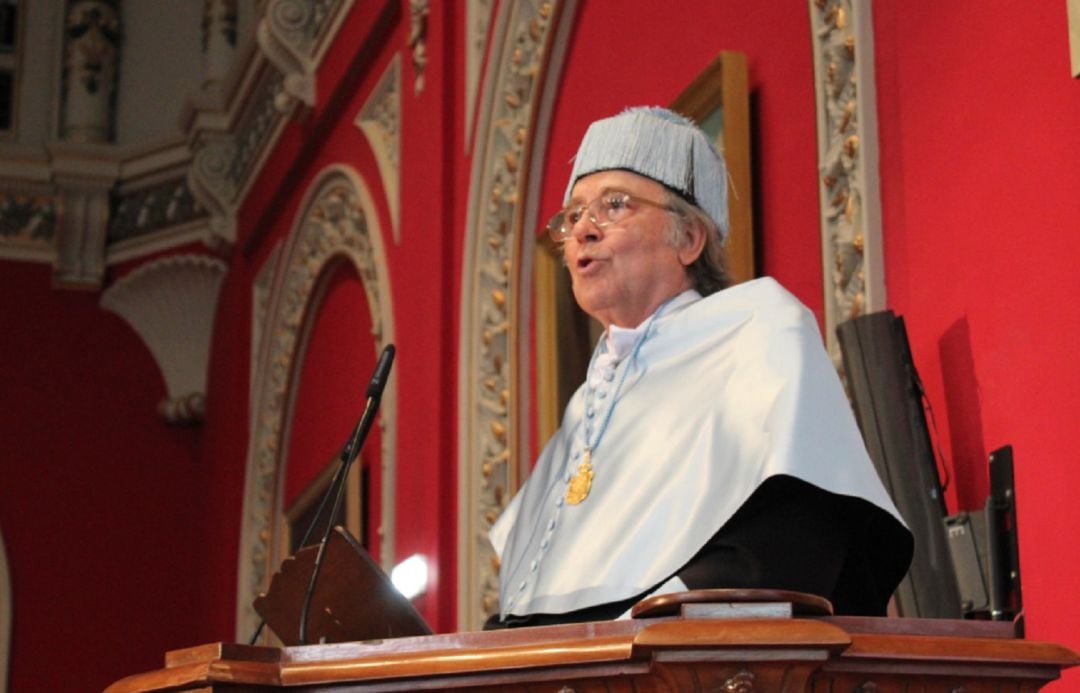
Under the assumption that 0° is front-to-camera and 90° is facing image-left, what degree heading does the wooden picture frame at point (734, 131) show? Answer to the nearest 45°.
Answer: approximately 45°

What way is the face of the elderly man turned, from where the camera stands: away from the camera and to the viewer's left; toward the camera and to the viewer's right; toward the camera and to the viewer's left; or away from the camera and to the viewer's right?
toward the camera and to the viewer's left

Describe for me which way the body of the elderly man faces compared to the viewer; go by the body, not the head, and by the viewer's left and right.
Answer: facing the viewer and to the left of the viewer

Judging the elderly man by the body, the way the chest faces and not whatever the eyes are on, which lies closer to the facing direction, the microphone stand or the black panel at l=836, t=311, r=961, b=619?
the microphone stand

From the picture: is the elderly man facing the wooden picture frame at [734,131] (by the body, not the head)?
no

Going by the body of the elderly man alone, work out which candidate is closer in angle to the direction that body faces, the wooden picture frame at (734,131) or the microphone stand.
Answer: the microphone stand

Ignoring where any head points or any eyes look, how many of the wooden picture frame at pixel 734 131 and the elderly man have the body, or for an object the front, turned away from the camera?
0

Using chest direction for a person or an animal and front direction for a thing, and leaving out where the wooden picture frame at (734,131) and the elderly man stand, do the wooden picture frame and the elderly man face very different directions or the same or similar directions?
same or similar directions

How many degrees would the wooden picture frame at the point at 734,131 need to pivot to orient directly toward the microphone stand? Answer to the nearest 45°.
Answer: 0° — it already faces it
